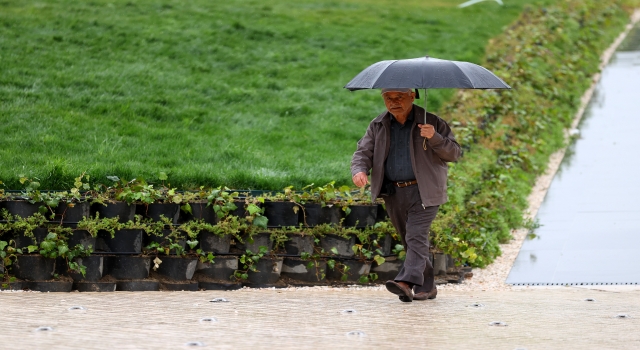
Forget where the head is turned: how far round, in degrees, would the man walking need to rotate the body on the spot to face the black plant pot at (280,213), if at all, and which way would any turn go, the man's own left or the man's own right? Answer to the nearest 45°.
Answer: approximately 90° to the man's own right

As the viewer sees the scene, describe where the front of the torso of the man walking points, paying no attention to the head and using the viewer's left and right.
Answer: facing the viewer and to the left of the viewer

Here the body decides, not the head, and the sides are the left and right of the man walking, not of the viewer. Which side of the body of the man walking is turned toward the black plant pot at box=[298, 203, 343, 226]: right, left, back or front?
right

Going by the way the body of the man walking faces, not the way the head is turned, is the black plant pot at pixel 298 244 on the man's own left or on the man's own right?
on the man's own right

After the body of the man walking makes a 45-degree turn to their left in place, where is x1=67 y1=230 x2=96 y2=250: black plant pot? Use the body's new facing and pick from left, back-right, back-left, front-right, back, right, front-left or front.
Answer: right

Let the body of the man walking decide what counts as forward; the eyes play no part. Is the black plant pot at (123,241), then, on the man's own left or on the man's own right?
on the man's own right

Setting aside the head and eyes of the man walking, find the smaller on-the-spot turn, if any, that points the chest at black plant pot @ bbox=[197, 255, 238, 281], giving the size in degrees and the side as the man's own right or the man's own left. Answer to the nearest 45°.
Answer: approximately 45° to the man's own right

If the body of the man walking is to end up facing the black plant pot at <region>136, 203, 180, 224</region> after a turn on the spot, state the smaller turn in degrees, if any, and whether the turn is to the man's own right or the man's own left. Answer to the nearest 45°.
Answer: approximately 45° to the man's own right
